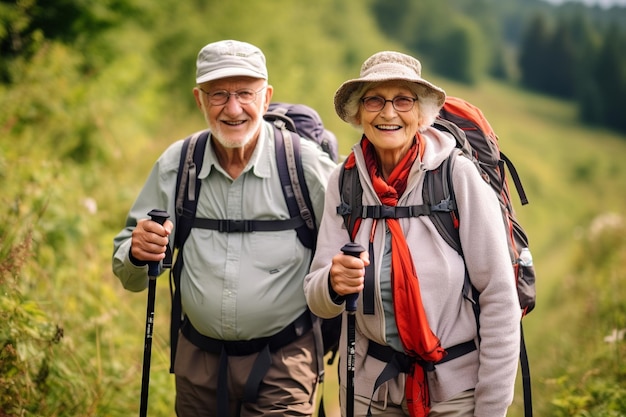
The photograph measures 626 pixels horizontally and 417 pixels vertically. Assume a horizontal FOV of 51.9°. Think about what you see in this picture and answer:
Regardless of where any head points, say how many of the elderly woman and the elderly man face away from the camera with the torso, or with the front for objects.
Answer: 0

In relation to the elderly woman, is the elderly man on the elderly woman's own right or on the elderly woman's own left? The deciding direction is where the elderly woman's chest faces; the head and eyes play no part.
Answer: on the elderly woman's own right

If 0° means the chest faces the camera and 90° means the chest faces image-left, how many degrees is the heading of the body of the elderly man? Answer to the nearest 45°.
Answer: approximately 0°

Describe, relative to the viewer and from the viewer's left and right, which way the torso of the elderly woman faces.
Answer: facing the viewer and to the left of the viewer

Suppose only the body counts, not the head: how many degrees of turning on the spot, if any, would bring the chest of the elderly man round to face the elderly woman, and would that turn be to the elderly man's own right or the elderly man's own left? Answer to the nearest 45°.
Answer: approximately 45° to the elderly man's own left
